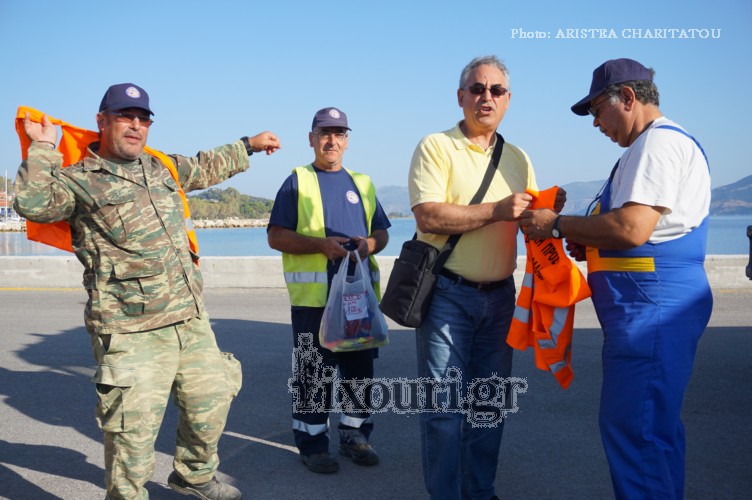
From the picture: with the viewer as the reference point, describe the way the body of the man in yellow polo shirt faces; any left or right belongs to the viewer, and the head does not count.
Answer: facing the viewer and to the right of the viewer

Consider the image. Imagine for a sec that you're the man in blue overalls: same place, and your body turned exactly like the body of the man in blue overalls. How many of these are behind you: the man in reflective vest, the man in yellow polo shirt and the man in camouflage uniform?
0

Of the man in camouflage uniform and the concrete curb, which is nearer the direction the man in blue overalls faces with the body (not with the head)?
the man in camouflage uniform

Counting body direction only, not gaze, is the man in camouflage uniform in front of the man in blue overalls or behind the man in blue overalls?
in front

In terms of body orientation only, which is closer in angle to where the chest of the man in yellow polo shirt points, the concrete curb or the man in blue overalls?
the man in blue overalls

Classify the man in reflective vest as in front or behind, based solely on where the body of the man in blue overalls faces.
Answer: in front

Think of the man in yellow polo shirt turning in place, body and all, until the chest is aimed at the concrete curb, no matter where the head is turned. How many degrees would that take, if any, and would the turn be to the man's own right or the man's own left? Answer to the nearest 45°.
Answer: approximately 180°

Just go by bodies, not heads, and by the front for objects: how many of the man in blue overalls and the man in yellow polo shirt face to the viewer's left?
1

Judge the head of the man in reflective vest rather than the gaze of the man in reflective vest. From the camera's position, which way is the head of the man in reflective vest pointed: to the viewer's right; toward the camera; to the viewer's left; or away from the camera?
toward the camera

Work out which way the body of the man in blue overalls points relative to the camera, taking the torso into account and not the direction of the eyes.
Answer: to the viewer's left

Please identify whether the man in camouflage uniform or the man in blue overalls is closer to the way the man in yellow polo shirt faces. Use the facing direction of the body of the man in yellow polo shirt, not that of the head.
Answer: the man in blue overalls

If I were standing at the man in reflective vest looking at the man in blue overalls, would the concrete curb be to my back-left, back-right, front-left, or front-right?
back-left

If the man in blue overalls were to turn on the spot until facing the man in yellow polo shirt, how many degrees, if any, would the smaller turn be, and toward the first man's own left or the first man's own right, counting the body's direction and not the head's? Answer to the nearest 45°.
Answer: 0° — they already face them

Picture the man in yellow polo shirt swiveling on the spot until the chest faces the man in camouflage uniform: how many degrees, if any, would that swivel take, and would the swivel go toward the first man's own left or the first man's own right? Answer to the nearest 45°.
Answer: approximately 135° to the first man's own right

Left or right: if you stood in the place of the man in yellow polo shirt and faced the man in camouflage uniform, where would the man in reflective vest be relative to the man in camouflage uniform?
right

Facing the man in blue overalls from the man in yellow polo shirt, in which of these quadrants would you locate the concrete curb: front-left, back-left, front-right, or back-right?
back-left
